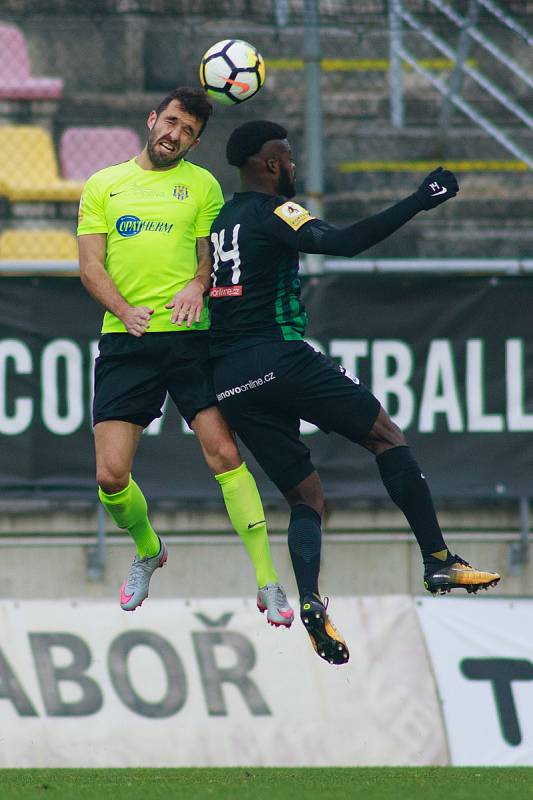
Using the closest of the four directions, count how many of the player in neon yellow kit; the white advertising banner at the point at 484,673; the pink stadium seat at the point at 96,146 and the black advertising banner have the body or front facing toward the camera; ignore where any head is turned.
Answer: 4

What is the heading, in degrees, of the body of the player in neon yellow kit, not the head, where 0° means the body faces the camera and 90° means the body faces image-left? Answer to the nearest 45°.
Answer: approximately 0°

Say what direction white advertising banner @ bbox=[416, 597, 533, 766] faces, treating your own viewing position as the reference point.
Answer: facing the viewer

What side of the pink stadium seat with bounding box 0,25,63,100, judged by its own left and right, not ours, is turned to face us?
front

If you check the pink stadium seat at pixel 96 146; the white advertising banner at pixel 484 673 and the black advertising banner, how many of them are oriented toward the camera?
3

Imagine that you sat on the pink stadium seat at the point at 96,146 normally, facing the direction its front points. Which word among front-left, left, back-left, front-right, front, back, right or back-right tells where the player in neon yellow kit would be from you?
front

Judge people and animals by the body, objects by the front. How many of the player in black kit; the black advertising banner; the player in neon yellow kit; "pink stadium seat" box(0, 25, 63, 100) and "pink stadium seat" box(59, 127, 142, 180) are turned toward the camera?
4
